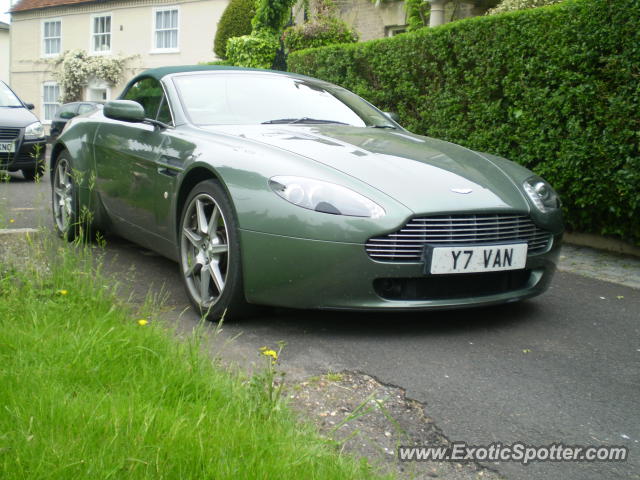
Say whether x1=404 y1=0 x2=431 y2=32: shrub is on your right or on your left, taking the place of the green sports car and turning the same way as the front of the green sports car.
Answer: on your left

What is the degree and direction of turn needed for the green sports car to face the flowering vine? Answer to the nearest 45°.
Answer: approximately 135° to its left

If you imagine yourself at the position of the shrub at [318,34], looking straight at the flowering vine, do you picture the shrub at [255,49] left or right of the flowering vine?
left

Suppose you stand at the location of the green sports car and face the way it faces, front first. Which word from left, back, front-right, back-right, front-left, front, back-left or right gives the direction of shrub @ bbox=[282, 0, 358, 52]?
back-left

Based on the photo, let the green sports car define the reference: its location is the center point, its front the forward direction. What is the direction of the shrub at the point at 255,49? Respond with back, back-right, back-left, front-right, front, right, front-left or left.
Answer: back-left

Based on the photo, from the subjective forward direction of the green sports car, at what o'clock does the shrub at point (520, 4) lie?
The shrub is roughly at 8 o'clock from the green sports car.

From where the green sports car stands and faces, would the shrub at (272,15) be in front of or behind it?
behind

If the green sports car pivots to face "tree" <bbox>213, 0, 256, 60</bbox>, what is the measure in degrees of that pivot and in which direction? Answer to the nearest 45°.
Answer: approximately 135° to its left

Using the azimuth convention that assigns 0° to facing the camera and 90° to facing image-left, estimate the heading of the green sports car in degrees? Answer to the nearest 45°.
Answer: approximately 315°
